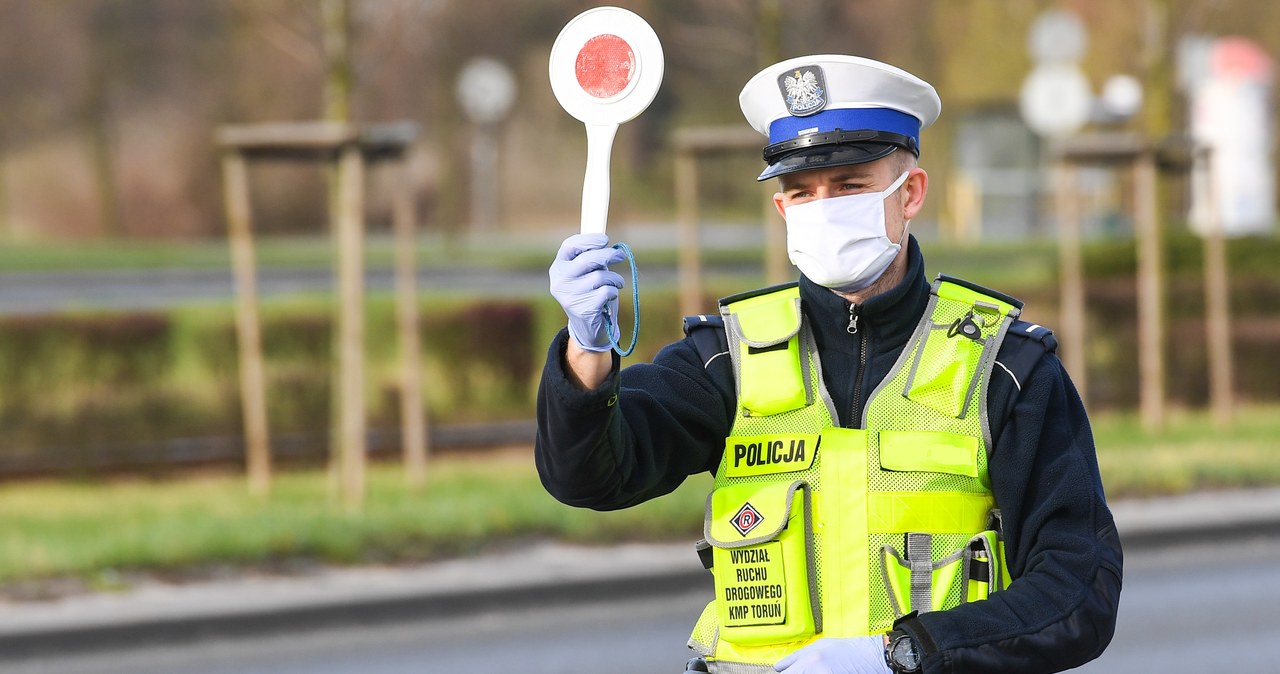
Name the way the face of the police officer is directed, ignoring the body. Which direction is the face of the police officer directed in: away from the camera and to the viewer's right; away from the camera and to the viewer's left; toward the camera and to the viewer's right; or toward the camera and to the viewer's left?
toward the camera and to the viewer's left

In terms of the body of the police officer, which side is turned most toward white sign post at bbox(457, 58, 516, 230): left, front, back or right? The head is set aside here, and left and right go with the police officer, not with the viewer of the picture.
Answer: back

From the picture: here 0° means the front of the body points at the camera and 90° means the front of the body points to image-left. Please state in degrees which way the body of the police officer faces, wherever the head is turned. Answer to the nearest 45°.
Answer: approximately 0°

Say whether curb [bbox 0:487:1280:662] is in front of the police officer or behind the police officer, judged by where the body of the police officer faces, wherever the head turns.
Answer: behind
